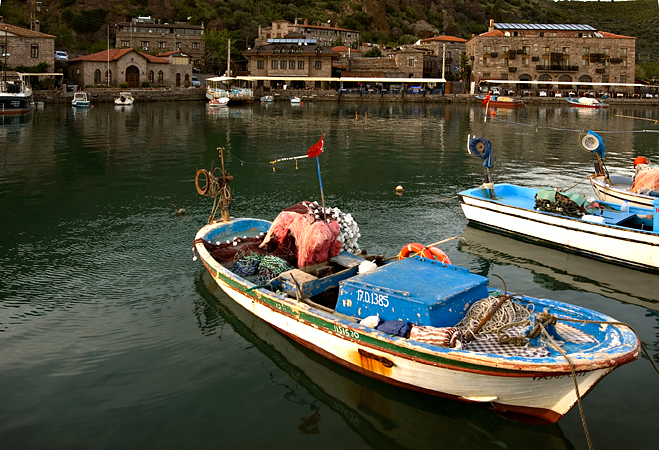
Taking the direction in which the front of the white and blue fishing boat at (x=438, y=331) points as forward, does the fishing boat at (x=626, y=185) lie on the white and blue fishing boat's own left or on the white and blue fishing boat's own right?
on the white and blue fishing boat's own left

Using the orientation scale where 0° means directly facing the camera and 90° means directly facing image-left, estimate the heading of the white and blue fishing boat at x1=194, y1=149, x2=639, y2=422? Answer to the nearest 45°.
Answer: approximately 315°
